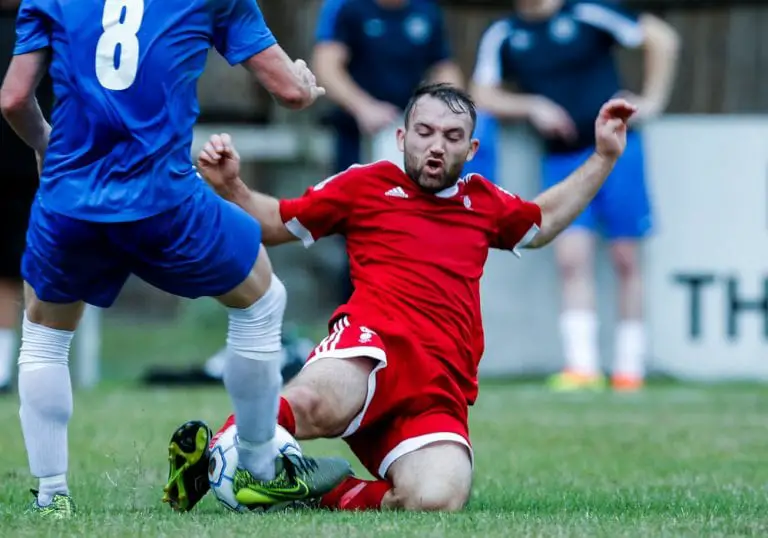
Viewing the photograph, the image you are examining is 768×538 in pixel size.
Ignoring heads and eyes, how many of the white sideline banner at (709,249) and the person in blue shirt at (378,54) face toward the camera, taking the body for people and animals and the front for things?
2

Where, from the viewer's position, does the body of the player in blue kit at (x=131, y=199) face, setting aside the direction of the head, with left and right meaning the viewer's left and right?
facing away from the viewer

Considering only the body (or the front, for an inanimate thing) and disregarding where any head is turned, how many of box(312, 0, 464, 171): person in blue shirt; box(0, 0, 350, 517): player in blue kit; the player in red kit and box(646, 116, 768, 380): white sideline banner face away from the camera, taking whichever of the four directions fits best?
1

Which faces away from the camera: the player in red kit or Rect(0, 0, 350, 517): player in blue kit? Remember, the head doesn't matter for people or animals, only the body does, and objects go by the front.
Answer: the player in blue kit

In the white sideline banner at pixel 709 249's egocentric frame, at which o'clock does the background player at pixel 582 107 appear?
The background player is roughly at 2 o'clock from the white sideline banner.

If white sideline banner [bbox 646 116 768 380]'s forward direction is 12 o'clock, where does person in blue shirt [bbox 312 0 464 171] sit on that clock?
The person in blue shirt is roughly at 2 o'clock from the white sideline banner.

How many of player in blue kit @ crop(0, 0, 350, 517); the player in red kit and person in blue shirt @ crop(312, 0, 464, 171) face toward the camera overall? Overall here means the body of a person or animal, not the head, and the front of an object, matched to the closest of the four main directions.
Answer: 2

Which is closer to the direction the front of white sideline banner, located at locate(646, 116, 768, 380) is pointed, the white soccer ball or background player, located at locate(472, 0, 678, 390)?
the white soccer ball

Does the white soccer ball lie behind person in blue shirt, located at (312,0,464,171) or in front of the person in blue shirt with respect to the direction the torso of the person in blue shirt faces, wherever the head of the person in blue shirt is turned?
in front

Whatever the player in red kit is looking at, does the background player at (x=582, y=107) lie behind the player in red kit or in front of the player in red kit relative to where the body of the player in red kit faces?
behind

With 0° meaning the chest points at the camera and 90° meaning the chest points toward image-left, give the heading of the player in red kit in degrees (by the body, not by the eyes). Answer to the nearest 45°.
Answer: approximately 0°

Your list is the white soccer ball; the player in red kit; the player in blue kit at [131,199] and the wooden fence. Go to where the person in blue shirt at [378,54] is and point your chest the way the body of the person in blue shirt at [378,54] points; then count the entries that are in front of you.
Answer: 3
